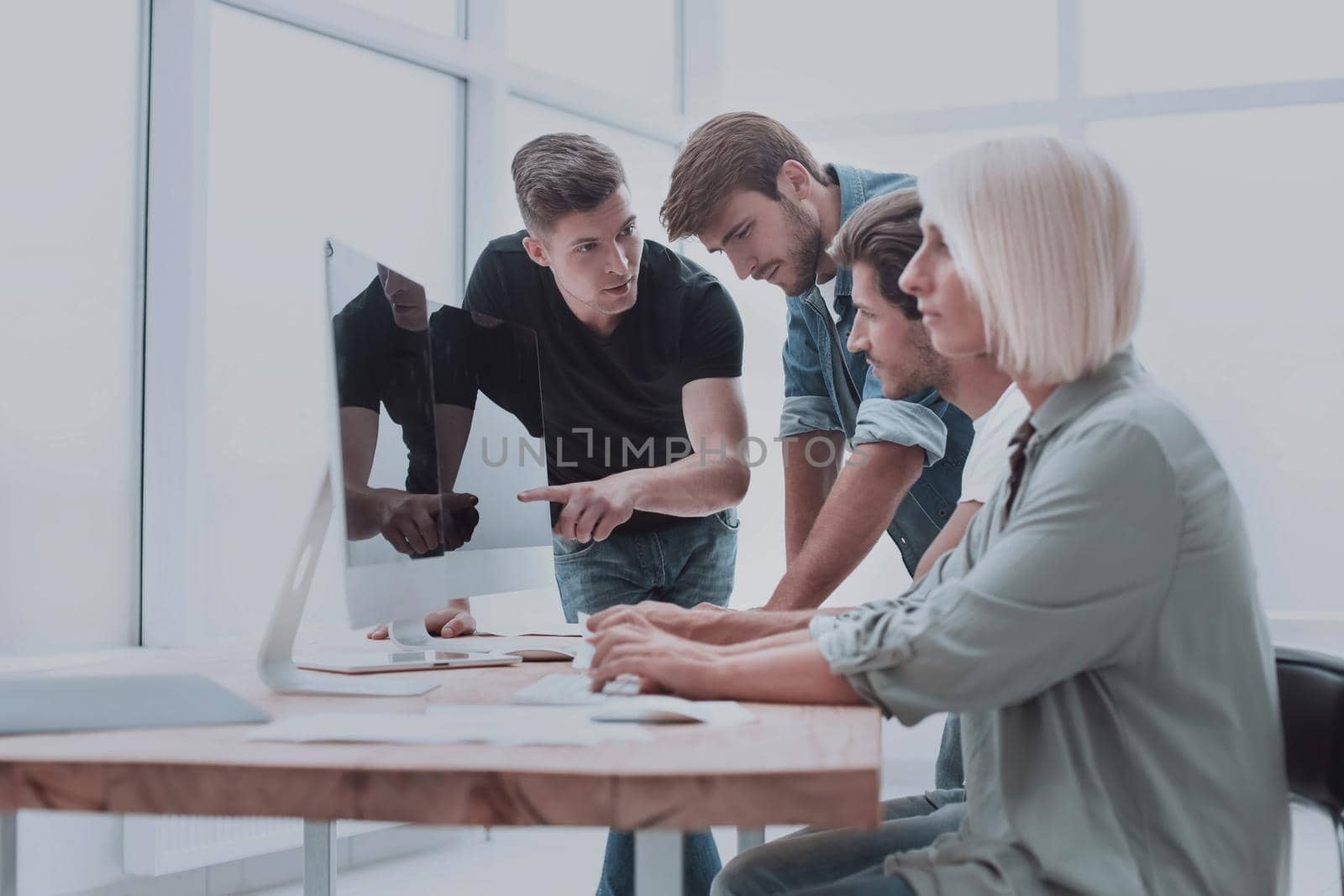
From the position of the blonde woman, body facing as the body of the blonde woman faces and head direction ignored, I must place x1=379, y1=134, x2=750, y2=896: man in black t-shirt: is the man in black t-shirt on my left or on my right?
on my right

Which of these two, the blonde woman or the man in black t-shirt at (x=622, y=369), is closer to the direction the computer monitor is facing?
the blonde woman

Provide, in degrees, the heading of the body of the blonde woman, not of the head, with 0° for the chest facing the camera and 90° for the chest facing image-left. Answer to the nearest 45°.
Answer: approximately 90°

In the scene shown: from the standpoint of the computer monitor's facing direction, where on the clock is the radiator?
The radiator is roughly at 7 o'clock from the computer monitor.

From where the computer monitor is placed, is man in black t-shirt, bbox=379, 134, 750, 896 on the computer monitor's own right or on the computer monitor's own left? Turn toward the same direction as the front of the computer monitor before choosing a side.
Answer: on the computer monitor's own left

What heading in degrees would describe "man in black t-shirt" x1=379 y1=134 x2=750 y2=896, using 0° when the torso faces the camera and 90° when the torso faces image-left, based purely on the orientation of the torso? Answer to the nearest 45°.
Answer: approximately 0°

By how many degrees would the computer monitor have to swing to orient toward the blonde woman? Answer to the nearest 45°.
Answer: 0° — it already faces them
